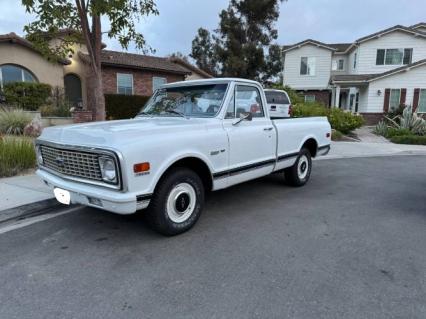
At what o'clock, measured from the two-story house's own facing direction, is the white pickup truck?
The white pickup truck is roughly at 12 o'clock from the two-story house.

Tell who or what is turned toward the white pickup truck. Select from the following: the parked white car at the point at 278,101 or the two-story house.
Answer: the two-story house

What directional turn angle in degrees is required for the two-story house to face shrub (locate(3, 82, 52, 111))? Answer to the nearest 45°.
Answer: approximately 45° to its right

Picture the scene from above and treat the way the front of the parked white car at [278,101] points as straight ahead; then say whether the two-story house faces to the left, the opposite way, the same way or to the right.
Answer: the opposite way

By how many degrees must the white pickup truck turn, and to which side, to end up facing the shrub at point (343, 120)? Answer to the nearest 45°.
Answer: approximately 180°

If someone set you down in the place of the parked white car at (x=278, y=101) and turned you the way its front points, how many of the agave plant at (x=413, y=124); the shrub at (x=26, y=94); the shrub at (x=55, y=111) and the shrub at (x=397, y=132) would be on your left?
2

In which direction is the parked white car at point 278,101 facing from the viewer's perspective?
away from the camera

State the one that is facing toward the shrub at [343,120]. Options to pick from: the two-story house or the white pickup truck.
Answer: the two-story house

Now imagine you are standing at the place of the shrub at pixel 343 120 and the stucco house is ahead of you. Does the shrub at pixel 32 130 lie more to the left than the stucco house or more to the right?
left

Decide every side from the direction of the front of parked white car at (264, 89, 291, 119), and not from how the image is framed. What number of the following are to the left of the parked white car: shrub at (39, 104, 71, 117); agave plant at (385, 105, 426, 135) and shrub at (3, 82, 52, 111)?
2

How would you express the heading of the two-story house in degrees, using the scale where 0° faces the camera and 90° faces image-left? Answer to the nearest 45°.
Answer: approximately 0°

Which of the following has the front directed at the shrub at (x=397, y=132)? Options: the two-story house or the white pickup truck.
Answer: the two-story house

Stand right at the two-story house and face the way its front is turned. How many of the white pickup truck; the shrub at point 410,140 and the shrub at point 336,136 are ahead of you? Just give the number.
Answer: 3

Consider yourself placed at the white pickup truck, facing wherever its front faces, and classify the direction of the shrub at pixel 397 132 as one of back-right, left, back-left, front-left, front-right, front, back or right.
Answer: back
